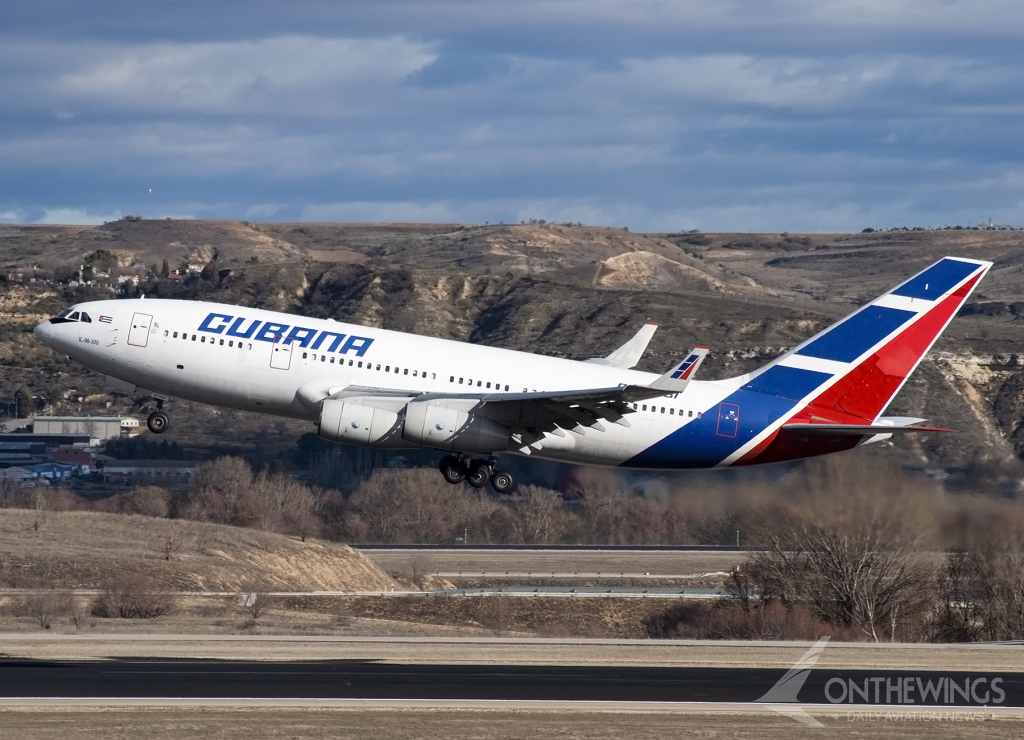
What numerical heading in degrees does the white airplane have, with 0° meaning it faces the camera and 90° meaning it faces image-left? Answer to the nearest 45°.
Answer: approximately 90°
